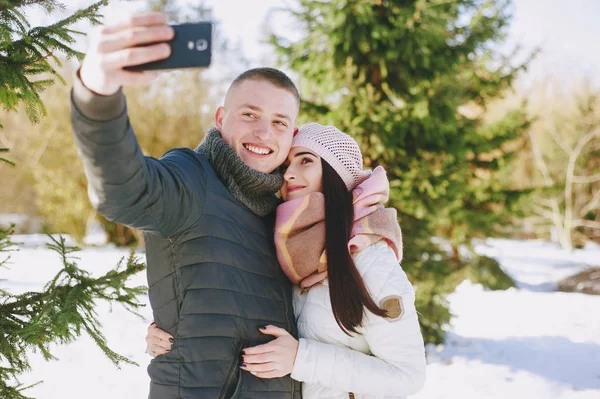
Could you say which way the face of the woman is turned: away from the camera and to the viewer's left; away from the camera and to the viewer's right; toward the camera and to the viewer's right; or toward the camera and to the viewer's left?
toward the camera and to the viewer's left

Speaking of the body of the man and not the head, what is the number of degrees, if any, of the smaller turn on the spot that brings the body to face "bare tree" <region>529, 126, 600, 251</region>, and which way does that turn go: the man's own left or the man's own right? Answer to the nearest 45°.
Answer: approximately 90° to the man's own left

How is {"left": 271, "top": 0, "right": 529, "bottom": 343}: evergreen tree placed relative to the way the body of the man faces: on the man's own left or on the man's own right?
on the man's own left

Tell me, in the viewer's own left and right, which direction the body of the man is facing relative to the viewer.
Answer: facing the viewer and to the right of the viewer
